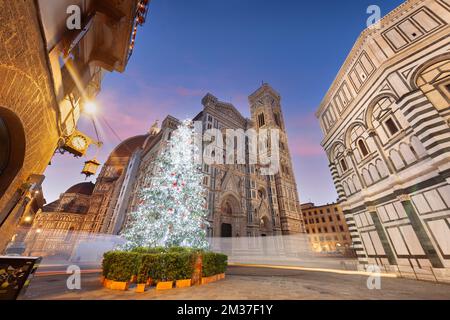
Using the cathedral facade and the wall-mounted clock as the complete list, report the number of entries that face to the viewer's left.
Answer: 0

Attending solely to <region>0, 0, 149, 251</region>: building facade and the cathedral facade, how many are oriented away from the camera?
0

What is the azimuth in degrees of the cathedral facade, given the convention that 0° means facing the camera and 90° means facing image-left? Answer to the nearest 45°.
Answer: approximately 315°

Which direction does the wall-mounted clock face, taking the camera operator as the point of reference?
facing the viewer and to the right of the viewer

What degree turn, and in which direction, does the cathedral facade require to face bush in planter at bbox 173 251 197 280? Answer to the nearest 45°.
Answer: approximately 45° to its right
